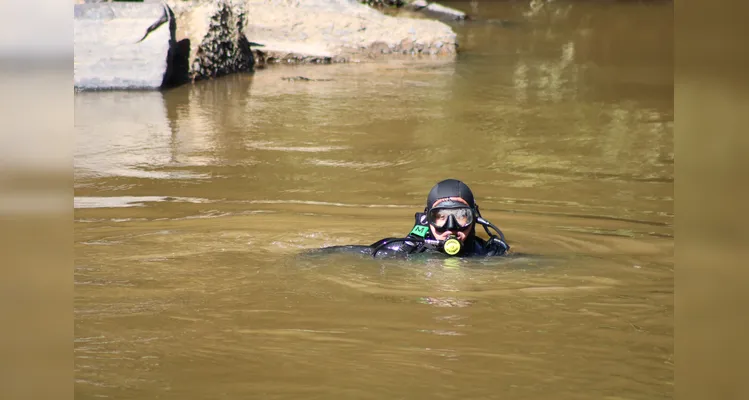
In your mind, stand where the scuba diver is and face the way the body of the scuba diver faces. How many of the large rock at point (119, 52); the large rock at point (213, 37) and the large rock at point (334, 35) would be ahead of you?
0

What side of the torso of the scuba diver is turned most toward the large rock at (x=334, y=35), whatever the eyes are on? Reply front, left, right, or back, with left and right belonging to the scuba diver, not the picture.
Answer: back

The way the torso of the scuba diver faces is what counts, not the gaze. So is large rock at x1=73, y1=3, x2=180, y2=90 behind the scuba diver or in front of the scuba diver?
behind

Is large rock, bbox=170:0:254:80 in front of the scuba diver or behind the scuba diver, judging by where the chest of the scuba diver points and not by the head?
behind

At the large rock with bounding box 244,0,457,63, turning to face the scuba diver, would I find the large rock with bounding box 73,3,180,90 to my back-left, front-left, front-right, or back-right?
front-right

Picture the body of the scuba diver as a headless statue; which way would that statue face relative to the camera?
toward the camera

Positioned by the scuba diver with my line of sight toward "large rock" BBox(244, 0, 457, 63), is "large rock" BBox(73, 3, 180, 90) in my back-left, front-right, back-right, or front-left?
front-left
